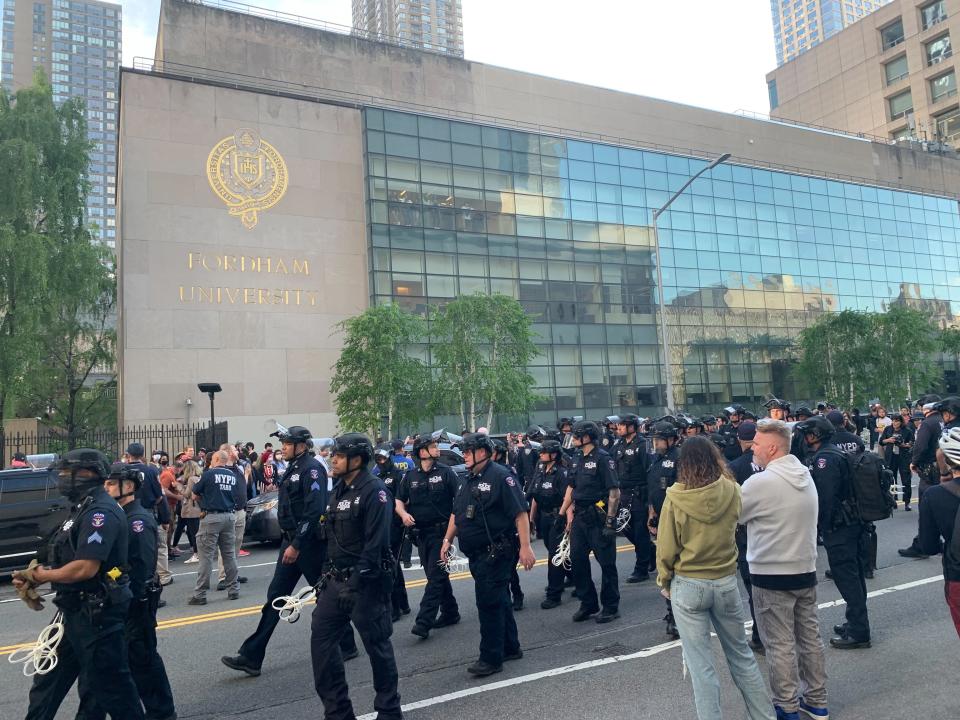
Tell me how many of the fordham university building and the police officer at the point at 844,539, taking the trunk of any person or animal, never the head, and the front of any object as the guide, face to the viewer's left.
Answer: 1

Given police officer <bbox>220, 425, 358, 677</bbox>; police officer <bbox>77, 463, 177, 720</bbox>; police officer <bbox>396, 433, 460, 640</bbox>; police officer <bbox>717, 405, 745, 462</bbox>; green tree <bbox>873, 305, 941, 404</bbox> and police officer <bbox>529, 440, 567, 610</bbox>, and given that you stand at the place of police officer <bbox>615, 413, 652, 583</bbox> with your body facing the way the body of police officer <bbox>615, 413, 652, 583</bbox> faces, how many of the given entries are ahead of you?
4

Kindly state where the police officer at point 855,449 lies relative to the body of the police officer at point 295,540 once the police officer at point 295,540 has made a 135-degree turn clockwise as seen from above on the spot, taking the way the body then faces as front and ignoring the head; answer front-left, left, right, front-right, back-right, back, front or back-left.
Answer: front-right

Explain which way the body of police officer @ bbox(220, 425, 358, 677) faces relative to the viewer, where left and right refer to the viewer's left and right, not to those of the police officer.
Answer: facing to the left of the viewer

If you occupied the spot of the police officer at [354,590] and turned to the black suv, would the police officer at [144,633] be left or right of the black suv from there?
left

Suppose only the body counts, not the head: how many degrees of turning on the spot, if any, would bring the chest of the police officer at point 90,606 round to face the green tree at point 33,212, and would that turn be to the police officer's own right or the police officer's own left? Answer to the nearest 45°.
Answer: approximately 90° to the police officer's own right

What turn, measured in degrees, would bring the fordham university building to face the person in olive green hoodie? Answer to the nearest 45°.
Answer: approximately 45° to its right

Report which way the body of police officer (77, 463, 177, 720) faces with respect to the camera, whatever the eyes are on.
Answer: to the viewer's left

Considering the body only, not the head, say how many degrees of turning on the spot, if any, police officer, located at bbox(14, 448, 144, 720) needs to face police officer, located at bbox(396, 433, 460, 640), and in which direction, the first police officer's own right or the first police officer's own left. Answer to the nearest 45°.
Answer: approximately 135° to the first police officer's own right

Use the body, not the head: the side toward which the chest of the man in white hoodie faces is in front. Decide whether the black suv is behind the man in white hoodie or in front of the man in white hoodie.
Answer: in front

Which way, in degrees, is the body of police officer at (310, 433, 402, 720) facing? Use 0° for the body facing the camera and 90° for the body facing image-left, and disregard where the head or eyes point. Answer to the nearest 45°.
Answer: approximately 45°

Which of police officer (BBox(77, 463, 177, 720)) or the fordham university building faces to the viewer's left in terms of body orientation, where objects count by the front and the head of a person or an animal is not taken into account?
the police officer

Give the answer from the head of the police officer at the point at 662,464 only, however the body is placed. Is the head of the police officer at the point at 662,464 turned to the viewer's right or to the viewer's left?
to the viewer's left

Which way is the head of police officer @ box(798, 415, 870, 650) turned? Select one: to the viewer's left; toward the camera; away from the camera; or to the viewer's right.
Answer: to the viewer's left

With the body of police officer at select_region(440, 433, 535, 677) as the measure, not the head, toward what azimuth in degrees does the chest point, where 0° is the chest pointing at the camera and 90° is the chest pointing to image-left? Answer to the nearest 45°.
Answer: approximately 45°

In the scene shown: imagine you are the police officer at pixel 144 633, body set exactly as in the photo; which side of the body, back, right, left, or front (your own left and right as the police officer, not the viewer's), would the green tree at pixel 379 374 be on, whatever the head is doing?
right

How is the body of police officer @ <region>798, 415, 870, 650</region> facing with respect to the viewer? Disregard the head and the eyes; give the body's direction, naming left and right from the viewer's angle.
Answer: facing to the left of the viewer

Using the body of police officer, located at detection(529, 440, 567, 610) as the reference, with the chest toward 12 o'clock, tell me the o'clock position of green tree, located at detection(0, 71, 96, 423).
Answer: The green tree is roughly at 3 o'clock from the police officer.
